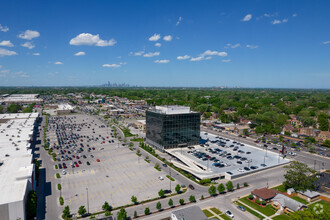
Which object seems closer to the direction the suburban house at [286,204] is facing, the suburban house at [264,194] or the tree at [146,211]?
the tree

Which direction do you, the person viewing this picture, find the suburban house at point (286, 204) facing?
facing the viewer and to the left of the viewer

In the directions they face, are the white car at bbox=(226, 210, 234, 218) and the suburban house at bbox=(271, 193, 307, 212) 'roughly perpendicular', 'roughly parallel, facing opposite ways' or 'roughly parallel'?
roughly perpendicular

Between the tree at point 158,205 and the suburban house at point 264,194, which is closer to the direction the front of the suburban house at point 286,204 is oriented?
the tree

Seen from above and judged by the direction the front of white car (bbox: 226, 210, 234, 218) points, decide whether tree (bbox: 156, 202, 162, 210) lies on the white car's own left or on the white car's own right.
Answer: on the white car's own right

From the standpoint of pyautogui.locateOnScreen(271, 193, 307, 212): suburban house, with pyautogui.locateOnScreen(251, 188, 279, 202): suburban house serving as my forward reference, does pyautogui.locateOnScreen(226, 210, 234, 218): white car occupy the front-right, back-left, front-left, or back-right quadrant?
front-left

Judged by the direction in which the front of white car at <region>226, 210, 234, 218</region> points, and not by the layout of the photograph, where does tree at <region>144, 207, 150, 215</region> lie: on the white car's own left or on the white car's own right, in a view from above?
on the white car's own right

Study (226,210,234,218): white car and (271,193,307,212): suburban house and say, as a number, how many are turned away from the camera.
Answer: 0

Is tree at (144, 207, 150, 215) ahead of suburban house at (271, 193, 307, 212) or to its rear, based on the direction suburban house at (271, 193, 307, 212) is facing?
ahead
